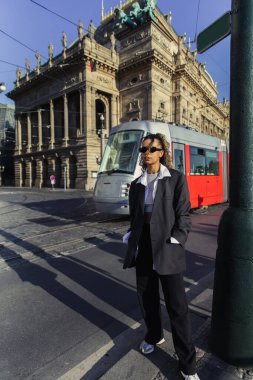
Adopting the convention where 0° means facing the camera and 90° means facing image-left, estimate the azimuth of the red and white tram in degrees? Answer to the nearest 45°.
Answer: approximately 45°

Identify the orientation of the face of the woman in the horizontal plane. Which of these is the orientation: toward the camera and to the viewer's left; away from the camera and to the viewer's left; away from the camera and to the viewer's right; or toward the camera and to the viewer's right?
toward the camera and to the viewer's left

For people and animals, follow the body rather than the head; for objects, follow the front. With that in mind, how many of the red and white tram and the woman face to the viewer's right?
0

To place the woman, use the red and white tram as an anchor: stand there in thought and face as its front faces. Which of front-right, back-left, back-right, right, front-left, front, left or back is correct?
front-left

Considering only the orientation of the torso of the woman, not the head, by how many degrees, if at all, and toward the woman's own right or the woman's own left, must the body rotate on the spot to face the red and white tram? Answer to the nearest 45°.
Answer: approximately 135° to the woman's own right

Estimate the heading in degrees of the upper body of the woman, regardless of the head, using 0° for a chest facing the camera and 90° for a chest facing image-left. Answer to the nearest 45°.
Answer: approximately 45°

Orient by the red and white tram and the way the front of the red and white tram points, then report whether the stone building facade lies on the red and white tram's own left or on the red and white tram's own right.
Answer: on the red and white tram's own right

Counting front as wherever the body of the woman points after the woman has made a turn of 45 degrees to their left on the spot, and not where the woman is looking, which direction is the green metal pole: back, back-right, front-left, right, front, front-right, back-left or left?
left

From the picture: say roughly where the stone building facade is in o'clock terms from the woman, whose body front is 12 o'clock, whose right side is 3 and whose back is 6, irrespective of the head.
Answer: The stone building facade is roughly at 4 o'clock from the woman.
